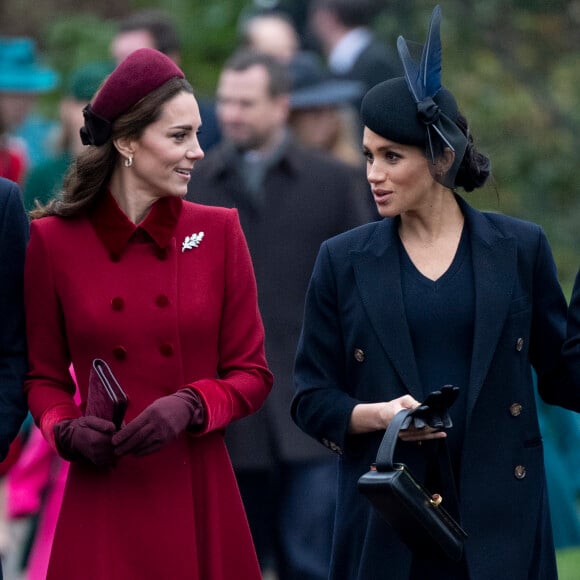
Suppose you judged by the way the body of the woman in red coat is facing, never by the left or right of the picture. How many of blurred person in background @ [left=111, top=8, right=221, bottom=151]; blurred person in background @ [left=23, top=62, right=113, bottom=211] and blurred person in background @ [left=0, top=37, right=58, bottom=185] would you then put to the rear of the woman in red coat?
3

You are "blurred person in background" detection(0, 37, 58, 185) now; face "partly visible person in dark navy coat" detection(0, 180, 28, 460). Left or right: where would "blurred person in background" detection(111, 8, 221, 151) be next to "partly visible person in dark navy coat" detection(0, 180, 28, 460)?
left

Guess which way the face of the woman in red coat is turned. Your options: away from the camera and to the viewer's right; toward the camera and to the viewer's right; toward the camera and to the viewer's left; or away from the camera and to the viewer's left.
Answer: toward the camera and to the viewer's right

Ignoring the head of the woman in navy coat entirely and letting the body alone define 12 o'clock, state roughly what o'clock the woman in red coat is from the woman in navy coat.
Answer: The woman in red coat is roughly at 3 o'clock from the woman in navy coat.

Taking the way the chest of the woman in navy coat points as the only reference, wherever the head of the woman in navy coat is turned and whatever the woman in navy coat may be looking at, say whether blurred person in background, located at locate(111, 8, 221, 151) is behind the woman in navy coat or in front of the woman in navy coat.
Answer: behind

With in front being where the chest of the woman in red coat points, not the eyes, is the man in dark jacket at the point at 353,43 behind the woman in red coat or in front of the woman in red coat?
behind

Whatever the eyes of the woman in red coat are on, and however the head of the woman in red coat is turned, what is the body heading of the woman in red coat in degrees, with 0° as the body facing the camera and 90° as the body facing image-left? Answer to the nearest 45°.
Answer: approximately 0°

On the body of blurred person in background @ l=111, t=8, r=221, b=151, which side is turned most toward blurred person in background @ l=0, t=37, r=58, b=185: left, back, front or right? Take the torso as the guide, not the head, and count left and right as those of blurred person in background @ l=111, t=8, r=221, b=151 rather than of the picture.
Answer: right

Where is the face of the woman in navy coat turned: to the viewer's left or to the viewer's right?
to the viewer's left

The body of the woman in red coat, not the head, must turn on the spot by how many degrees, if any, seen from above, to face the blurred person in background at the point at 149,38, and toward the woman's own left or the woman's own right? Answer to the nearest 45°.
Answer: approximately 180°

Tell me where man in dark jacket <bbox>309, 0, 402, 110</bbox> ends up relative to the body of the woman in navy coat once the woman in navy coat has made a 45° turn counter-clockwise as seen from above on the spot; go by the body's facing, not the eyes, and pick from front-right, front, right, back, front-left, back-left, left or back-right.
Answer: back-left
